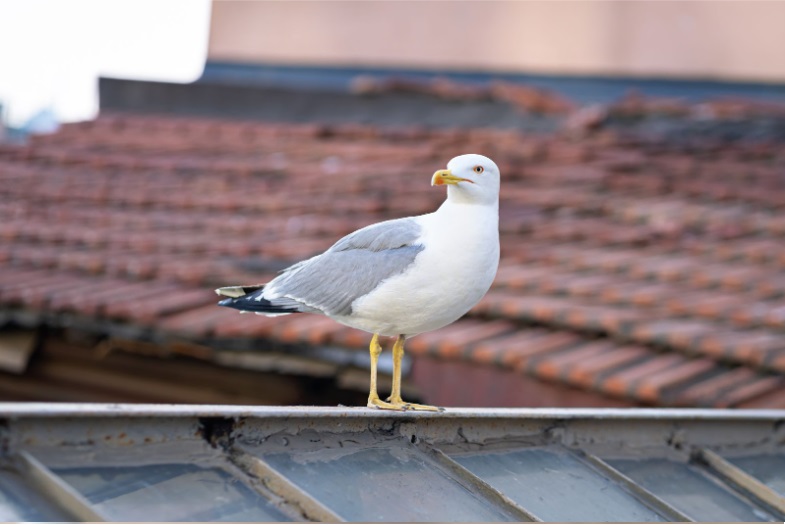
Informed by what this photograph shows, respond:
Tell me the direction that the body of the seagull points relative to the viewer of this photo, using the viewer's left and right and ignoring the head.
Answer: facing to the right of the viewer
